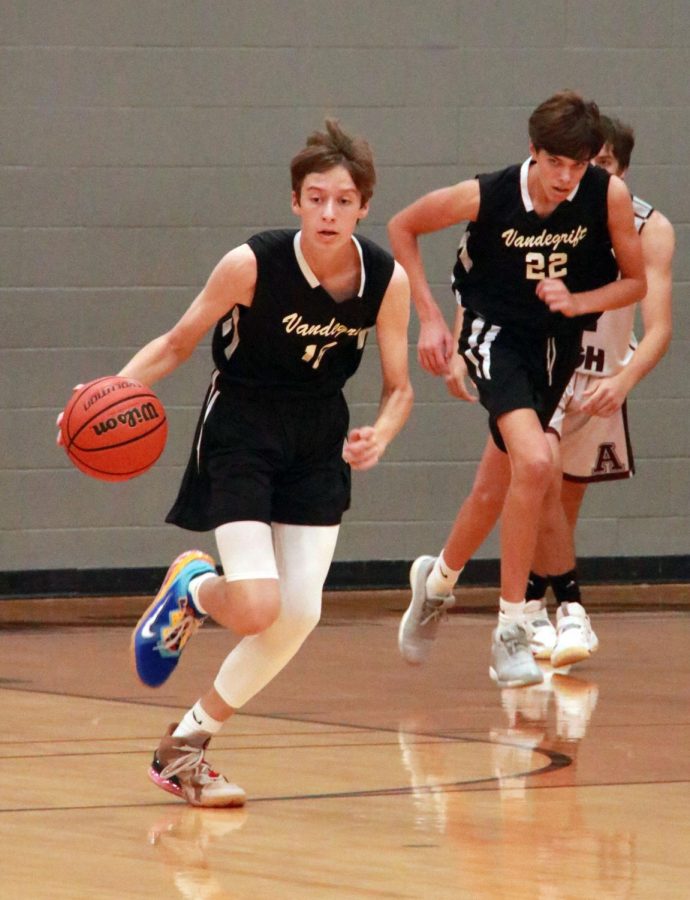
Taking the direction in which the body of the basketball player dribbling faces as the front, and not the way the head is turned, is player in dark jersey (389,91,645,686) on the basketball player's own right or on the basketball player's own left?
on the basketball player's own left

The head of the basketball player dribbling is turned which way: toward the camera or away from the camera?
toward the camera

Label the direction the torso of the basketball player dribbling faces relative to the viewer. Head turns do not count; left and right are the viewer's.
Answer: facing the viewer and to the right of the viewer
